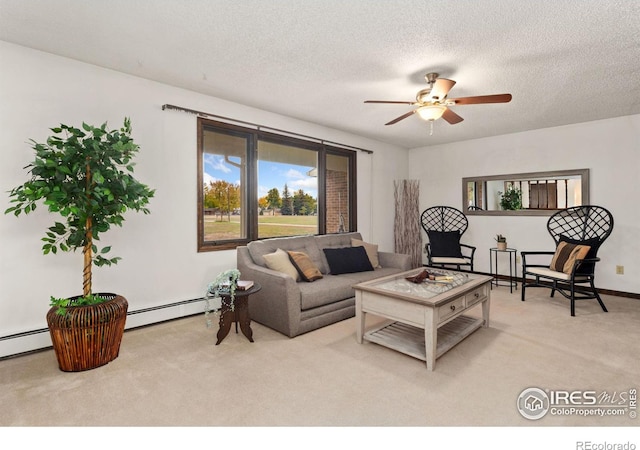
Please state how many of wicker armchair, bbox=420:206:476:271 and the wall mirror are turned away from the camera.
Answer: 0

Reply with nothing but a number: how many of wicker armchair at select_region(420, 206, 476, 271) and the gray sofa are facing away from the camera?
0

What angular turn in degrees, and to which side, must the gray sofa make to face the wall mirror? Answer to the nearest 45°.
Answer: approximately 90° to its left

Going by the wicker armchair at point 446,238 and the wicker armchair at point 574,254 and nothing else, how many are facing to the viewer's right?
0

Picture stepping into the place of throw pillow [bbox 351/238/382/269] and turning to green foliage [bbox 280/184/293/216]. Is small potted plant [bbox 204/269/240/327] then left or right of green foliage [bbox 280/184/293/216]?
left

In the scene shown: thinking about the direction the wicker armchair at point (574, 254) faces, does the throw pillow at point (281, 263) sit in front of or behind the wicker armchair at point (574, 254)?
in front

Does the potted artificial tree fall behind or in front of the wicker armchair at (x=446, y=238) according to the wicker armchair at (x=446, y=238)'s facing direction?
in front

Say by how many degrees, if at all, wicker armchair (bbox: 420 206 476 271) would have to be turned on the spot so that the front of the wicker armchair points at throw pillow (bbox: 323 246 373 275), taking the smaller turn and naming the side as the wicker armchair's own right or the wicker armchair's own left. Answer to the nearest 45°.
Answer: approximately 45° to the wicker armchair's own right

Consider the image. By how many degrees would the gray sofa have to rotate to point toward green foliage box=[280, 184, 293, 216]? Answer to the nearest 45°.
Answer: approximately 135° to its left

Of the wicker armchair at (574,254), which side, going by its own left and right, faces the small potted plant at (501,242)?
right

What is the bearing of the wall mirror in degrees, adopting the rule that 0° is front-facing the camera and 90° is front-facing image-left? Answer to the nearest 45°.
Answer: approximately 45°

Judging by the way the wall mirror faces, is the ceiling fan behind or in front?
in front
